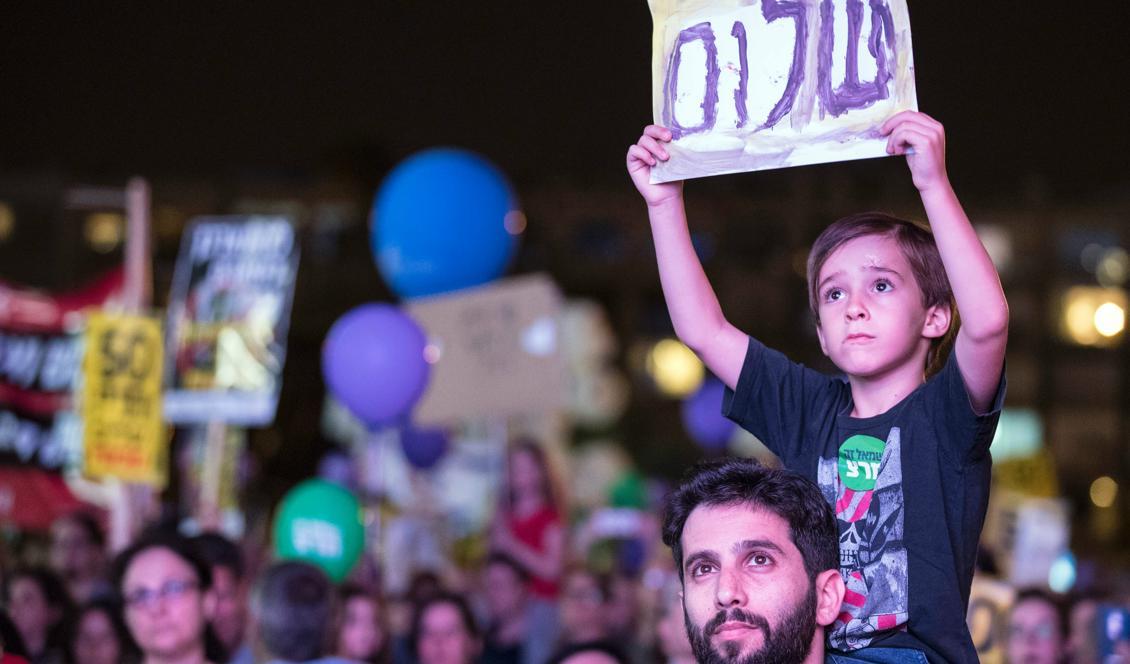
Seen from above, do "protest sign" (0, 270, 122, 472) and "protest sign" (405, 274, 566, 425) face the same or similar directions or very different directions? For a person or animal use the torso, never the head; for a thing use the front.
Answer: same or similar directions

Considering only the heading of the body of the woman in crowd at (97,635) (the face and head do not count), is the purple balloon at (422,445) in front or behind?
behind

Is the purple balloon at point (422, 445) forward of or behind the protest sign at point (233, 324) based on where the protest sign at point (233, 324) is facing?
behind

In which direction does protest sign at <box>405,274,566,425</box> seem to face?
toward the camera

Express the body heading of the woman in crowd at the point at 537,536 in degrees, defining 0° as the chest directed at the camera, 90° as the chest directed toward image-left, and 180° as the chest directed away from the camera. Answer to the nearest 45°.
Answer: approximately 45°

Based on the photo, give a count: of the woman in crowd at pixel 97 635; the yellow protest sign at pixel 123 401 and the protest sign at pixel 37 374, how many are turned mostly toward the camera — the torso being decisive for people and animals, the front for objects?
3

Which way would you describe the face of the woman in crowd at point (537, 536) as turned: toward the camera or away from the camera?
toward the camera

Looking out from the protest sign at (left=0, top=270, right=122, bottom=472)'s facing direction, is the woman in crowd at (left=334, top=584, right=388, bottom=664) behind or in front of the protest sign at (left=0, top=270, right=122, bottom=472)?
in front

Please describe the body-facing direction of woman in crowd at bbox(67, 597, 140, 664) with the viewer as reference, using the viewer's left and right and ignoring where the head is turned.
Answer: facing the viewer

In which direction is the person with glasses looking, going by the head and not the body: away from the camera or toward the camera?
toward the camera

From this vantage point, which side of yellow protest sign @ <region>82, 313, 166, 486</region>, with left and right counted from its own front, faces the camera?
front

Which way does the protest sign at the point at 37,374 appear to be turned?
toward the camera
